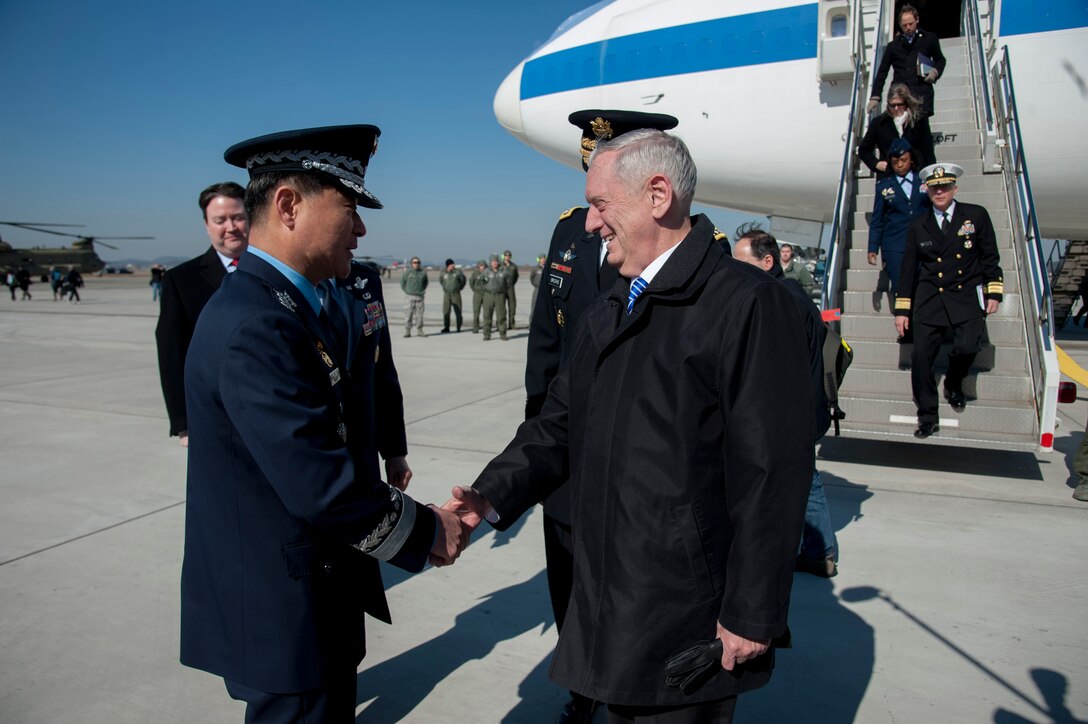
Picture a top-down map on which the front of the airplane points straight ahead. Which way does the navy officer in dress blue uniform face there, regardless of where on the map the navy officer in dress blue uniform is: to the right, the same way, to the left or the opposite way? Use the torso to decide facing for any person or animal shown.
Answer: to the left

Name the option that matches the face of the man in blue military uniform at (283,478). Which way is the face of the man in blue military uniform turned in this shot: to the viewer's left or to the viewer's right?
to the viewer's right

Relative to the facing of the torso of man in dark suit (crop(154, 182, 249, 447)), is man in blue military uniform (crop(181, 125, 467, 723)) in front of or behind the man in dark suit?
in front

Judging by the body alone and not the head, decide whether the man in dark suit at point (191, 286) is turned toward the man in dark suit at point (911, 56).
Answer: no

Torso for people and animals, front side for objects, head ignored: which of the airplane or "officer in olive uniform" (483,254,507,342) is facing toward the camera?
the officer in olive uniform

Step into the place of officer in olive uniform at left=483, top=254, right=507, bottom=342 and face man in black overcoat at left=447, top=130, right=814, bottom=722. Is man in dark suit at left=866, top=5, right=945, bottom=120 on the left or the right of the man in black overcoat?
left

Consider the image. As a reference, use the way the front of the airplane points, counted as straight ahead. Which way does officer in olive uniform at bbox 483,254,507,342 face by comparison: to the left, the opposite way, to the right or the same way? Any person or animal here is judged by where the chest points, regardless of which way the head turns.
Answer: to the left

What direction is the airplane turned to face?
to the viewer's left

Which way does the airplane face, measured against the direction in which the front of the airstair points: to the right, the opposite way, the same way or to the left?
to the right

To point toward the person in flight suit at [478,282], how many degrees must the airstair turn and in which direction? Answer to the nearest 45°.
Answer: approximately 135° to its right

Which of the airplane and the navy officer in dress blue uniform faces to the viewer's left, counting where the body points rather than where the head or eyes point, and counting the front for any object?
the airplane

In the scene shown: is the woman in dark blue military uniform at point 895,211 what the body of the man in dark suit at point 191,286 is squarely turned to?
no

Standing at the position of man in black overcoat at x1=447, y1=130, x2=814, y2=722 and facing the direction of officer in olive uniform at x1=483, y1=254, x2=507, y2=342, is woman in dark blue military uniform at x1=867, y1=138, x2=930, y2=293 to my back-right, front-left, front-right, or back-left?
front-right

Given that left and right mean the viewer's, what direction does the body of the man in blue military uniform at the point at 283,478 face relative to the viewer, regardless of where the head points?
facing to the right of the viewer

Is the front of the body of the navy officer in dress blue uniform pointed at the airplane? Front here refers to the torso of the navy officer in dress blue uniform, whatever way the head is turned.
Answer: no

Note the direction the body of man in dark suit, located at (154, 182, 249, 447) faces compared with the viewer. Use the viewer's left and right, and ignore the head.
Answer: facing the viewer and to the right of the viewer

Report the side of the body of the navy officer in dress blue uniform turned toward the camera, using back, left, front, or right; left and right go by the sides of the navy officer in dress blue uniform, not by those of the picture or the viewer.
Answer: front

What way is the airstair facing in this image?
toward the camera

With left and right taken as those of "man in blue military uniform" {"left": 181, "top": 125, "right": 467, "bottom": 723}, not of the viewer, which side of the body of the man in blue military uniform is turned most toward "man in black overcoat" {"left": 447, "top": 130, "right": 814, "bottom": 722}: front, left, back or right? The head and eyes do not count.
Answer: front

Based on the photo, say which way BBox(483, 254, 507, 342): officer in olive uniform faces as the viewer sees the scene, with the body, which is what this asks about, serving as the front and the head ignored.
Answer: toward the camera

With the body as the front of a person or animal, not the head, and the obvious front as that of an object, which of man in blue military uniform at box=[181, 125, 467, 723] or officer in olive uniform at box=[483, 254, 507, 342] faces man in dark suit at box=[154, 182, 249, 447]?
the officer in olive uniform
